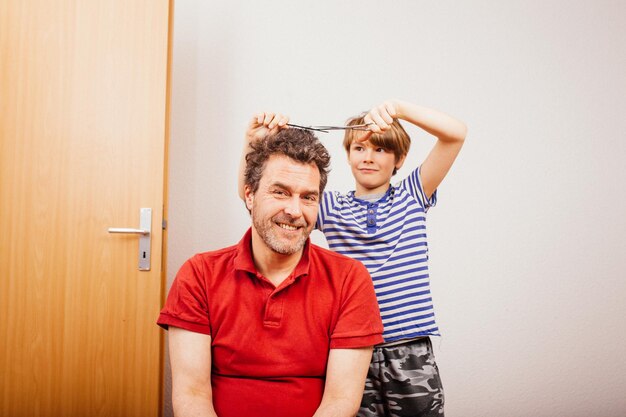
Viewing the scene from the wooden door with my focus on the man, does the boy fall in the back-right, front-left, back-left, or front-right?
front-left

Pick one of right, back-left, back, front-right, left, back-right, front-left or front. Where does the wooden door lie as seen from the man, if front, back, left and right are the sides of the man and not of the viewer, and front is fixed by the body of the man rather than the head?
back-right

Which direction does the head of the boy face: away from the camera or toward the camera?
toward the camera

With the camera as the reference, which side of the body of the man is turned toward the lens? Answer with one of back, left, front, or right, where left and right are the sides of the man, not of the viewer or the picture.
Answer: front

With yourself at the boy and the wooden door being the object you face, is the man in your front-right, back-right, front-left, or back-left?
front-left

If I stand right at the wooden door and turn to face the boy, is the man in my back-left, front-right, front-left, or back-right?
front-right
